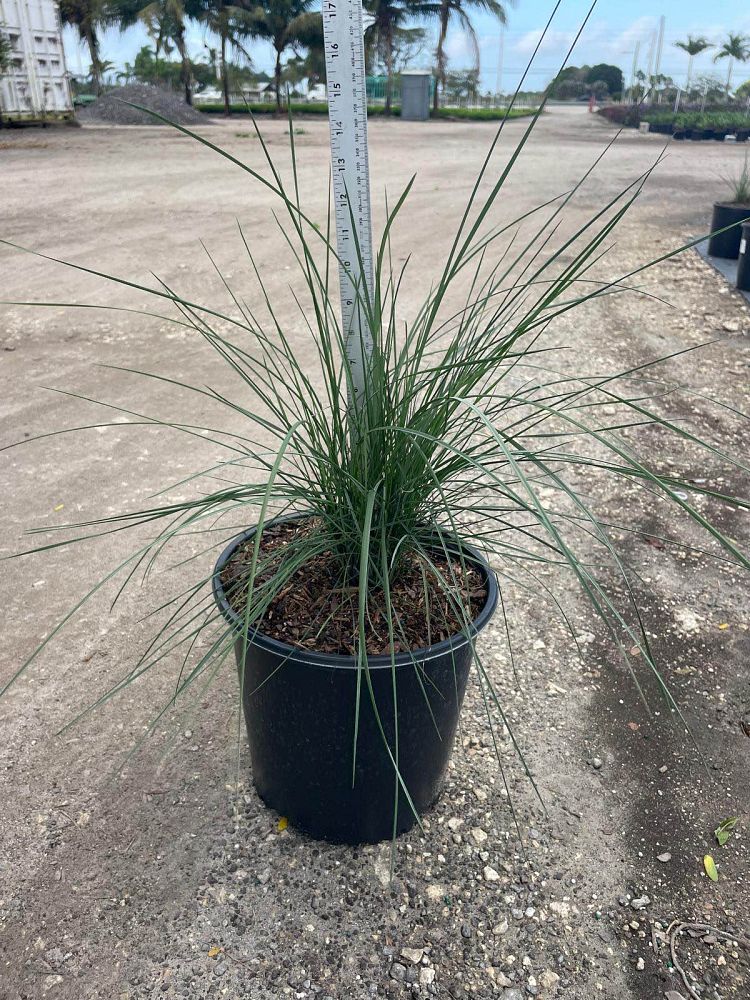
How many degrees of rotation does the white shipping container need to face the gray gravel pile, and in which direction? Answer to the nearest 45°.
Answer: approximately 135° to its left

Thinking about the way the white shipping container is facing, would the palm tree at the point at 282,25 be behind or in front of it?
behind

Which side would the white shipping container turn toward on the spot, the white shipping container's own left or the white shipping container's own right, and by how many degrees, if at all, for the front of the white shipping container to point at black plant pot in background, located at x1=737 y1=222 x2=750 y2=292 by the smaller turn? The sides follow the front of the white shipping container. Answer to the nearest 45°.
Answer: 0° — it already faces it

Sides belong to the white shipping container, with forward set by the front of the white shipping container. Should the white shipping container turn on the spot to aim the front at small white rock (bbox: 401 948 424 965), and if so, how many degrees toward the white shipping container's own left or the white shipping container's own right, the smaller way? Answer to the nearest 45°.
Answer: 0° — it already faces it

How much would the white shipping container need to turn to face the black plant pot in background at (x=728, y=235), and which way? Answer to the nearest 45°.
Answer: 0° — it already faces it

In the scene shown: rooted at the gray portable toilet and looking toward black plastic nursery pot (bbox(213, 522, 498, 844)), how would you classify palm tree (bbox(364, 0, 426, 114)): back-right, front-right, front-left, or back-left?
back-right

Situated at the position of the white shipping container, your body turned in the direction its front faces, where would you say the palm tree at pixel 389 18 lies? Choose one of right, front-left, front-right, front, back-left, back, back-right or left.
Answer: back-left

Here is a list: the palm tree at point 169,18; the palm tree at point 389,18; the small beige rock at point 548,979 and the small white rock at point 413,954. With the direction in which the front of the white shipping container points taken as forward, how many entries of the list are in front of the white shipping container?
2

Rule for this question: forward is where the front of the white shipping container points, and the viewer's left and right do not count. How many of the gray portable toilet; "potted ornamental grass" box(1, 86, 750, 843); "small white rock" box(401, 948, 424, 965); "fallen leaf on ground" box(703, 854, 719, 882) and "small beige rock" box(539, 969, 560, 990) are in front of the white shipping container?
4

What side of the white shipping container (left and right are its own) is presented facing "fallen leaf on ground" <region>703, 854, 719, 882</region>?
front

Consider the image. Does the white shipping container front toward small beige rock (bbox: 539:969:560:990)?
yes

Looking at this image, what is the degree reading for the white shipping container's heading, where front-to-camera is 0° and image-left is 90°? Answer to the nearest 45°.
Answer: approximately 0°

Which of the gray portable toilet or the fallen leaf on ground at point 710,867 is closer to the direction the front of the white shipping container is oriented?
the fallen leaf on ground

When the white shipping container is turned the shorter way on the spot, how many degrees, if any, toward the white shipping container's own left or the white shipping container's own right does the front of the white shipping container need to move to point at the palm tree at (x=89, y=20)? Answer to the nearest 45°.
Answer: approximately 180°

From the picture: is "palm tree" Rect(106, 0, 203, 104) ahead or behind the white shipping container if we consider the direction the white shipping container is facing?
behind

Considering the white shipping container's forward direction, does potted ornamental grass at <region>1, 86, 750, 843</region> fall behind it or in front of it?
in front
